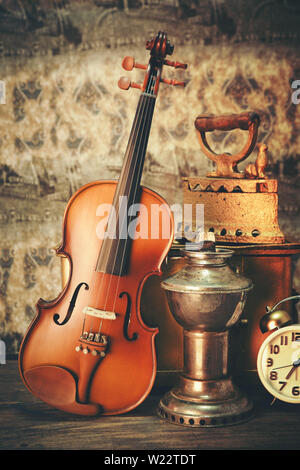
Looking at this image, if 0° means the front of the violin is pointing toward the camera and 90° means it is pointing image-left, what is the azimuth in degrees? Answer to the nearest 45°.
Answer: approximately 0°

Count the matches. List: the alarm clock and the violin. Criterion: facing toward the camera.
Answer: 2

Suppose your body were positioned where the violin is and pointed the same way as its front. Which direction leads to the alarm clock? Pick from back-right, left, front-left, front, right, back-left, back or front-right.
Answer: left

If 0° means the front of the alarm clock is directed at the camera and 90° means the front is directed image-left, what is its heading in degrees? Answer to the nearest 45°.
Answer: approximately 0°

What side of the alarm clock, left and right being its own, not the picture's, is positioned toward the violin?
right
